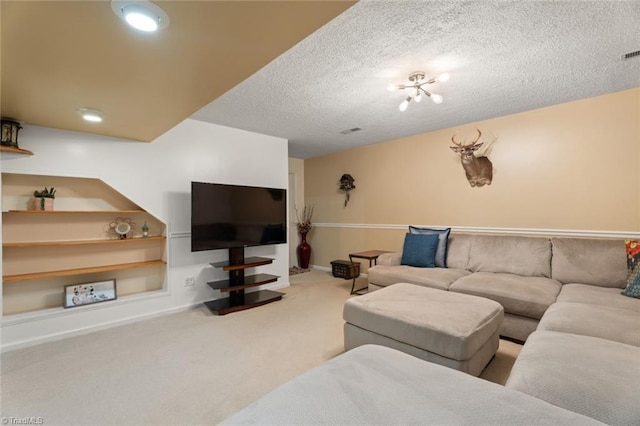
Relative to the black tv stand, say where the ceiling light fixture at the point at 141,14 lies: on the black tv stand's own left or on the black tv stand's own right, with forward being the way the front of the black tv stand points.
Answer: on the black tv stand's own right

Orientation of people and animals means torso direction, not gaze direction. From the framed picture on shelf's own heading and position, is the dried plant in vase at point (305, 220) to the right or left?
on its left

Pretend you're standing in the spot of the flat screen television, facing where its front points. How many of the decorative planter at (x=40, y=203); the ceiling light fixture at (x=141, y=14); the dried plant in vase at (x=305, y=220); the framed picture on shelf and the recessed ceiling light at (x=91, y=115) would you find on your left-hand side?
1

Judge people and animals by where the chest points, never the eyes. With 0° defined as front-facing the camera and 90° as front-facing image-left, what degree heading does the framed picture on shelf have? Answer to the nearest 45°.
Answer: approximately 315°

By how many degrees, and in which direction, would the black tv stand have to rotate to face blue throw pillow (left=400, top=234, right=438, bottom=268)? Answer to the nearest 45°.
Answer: approximately 45° to its left

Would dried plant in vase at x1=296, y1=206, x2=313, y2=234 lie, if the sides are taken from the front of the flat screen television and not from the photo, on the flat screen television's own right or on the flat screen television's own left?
on the flat screen television's own left

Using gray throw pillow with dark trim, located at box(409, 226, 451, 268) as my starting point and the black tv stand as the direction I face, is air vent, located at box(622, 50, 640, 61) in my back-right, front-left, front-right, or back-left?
back-left

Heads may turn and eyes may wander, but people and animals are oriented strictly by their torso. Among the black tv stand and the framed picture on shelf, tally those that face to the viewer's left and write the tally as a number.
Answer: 0

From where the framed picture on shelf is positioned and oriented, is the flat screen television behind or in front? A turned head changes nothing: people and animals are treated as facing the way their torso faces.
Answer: in front

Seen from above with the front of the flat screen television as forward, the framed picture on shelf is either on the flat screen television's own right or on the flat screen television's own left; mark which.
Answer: on the flat screen television's own right

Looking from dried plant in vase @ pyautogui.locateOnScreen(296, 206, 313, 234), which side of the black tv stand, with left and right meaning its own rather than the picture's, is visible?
left
